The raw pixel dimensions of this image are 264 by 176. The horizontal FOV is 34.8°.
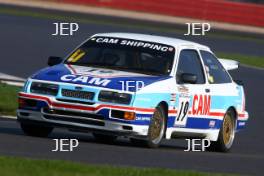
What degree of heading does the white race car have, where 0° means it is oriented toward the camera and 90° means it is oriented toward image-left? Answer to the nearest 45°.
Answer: approximately 45°
